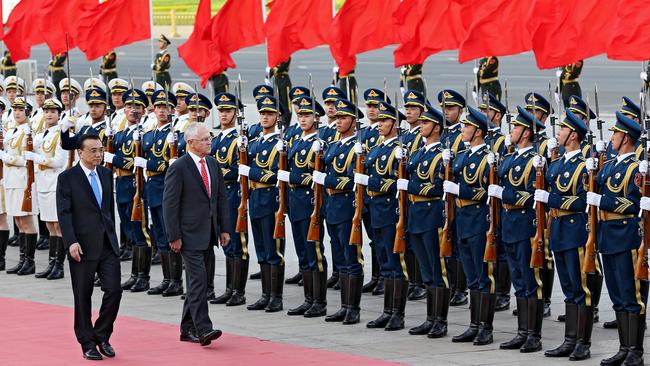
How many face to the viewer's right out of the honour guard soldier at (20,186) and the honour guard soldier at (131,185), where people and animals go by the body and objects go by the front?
0

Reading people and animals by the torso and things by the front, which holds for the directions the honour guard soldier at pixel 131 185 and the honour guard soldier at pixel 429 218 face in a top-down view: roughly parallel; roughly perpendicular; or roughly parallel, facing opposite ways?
roughly parallel

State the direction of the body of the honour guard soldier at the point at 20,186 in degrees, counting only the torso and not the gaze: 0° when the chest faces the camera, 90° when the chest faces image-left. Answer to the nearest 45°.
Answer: approximately 45°

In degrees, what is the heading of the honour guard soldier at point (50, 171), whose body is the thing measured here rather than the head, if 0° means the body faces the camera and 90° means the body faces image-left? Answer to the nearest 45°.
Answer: approximately 45°

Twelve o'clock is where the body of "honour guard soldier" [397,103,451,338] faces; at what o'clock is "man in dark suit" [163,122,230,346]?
The man in dark suit is roughly at 1 o'clock from the honour guard soldier.

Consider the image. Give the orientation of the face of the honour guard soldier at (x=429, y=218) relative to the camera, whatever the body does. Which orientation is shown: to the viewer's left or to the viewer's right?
to the viewer's left

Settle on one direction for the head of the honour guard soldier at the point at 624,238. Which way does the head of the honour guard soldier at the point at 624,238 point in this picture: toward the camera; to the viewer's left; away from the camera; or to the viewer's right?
to the viewer's left

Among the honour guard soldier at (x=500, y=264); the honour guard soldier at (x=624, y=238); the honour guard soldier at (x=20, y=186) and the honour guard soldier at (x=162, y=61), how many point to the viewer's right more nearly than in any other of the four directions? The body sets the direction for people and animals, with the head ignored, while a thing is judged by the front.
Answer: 0

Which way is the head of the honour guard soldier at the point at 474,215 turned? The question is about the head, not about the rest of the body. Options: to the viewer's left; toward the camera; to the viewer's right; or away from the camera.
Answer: to the viewer's left

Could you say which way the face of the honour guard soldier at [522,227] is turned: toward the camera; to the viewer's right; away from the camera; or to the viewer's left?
to the viewer's left

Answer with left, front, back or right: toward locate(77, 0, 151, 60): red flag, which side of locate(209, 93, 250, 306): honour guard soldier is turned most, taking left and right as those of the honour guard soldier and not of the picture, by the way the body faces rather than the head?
right
